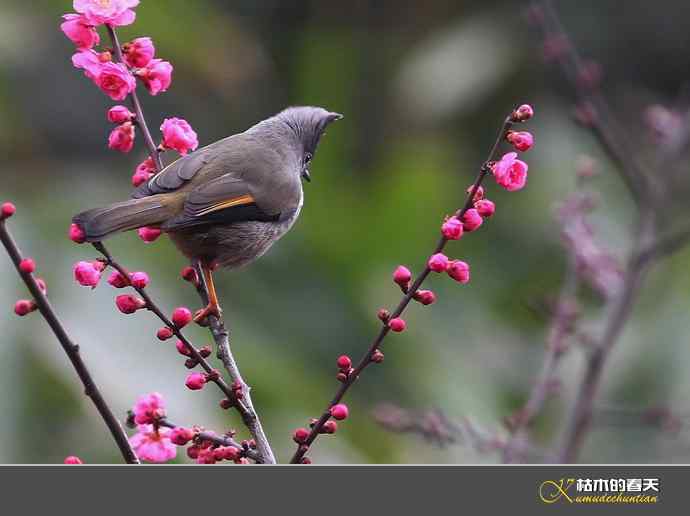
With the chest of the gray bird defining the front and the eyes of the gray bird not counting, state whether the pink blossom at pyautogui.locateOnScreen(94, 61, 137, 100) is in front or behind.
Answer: behind

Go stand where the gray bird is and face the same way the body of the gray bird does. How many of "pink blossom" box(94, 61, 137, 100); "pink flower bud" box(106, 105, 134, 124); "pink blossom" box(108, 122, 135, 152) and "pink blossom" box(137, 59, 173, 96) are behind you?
4

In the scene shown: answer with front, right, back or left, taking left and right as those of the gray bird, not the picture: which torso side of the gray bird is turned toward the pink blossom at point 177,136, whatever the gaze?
back

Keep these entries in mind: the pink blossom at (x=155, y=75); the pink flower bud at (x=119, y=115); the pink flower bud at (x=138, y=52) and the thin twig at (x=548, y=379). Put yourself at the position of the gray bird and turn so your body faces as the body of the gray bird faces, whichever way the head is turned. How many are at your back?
3

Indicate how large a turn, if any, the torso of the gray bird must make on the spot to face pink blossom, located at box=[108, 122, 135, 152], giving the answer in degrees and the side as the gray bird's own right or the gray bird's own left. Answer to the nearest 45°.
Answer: approximately 180°

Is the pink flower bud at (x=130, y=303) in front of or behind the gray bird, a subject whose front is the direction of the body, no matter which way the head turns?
behind

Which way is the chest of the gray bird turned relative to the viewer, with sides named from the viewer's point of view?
facing away from the viewer and to the right of the viewer

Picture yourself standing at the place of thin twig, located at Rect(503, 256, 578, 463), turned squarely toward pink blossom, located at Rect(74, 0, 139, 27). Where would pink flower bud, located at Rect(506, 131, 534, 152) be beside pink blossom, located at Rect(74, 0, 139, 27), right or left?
left

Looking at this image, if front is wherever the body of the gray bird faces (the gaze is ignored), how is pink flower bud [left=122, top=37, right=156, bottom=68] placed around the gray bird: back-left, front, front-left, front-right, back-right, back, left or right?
back

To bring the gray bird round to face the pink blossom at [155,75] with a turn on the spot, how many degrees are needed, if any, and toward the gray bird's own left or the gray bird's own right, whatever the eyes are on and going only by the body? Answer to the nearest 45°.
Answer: approximately 180°

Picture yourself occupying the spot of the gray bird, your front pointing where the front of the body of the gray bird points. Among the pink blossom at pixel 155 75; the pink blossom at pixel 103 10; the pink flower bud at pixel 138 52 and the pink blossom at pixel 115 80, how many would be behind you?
4
